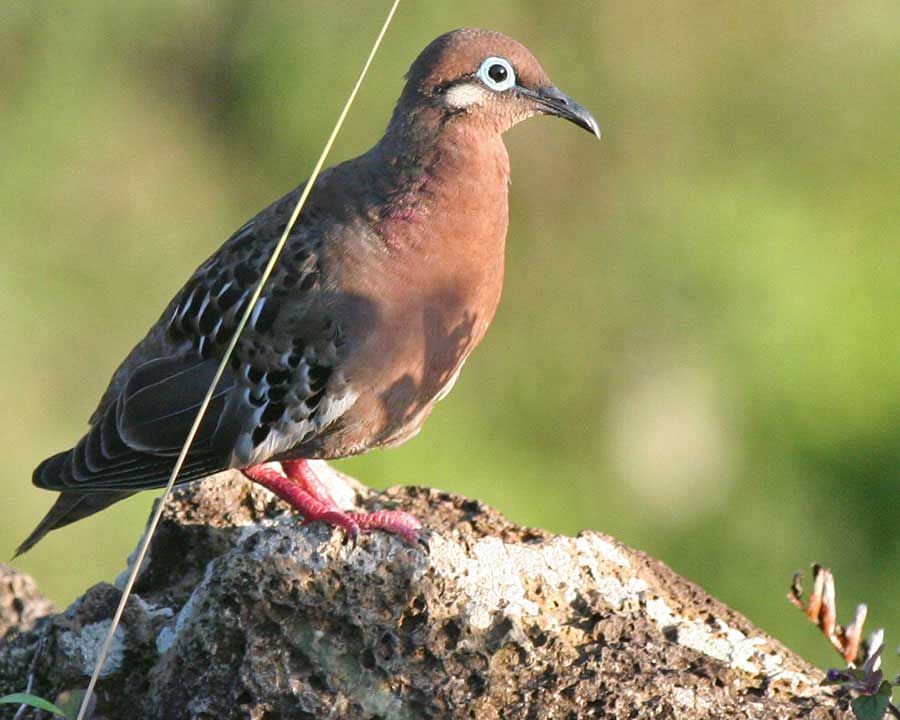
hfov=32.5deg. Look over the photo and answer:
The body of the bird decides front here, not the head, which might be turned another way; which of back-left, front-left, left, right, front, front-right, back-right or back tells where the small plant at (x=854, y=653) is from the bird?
front-right

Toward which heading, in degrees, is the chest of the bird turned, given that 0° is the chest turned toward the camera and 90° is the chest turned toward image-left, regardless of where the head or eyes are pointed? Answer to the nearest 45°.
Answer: approximately 270°
